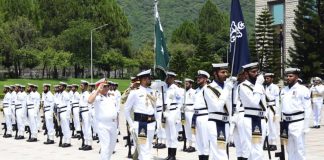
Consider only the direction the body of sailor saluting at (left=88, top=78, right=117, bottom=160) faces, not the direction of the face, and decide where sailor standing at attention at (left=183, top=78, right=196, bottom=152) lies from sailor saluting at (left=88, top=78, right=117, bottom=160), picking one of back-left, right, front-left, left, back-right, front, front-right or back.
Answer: left

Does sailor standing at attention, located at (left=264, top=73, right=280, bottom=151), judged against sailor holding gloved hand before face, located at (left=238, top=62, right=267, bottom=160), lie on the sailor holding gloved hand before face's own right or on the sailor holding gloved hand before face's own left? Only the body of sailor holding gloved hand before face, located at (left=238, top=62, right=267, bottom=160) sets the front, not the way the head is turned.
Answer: on the sailor holding gloved hand before face's own left

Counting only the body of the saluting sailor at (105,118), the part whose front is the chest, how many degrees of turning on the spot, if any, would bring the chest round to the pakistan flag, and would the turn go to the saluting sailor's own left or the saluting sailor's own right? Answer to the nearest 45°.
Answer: approximately 90° to the saluting sailor's own left

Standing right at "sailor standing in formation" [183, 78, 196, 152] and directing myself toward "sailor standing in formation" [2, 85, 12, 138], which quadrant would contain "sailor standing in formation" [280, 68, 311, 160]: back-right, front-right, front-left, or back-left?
back-left

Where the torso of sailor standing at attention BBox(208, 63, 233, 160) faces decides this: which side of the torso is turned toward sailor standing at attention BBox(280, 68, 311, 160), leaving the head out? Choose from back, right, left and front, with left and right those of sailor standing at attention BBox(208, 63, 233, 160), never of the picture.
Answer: left

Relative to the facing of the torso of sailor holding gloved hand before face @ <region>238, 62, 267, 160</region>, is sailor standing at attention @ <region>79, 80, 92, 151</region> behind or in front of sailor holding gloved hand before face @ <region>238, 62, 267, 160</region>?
behind

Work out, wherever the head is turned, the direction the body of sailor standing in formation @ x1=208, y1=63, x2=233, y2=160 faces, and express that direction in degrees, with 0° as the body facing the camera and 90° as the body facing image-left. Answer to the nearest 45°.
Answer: approximately 315°

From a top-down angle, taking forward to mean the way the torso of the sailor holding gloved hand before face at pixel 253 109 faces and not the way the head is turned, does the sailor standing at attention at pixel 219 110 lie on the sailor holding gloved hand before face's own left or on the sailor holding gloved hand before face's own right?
on the sailor holding gloved hand before face's own right
